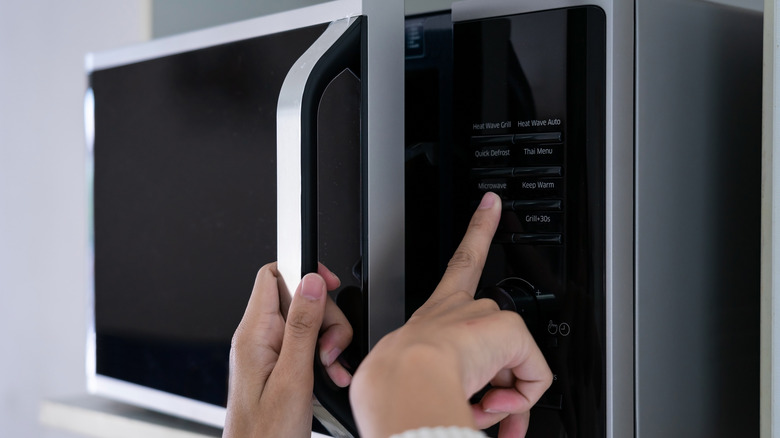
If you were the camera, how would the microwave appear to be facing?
facing the viewer and to the left of the viewer
